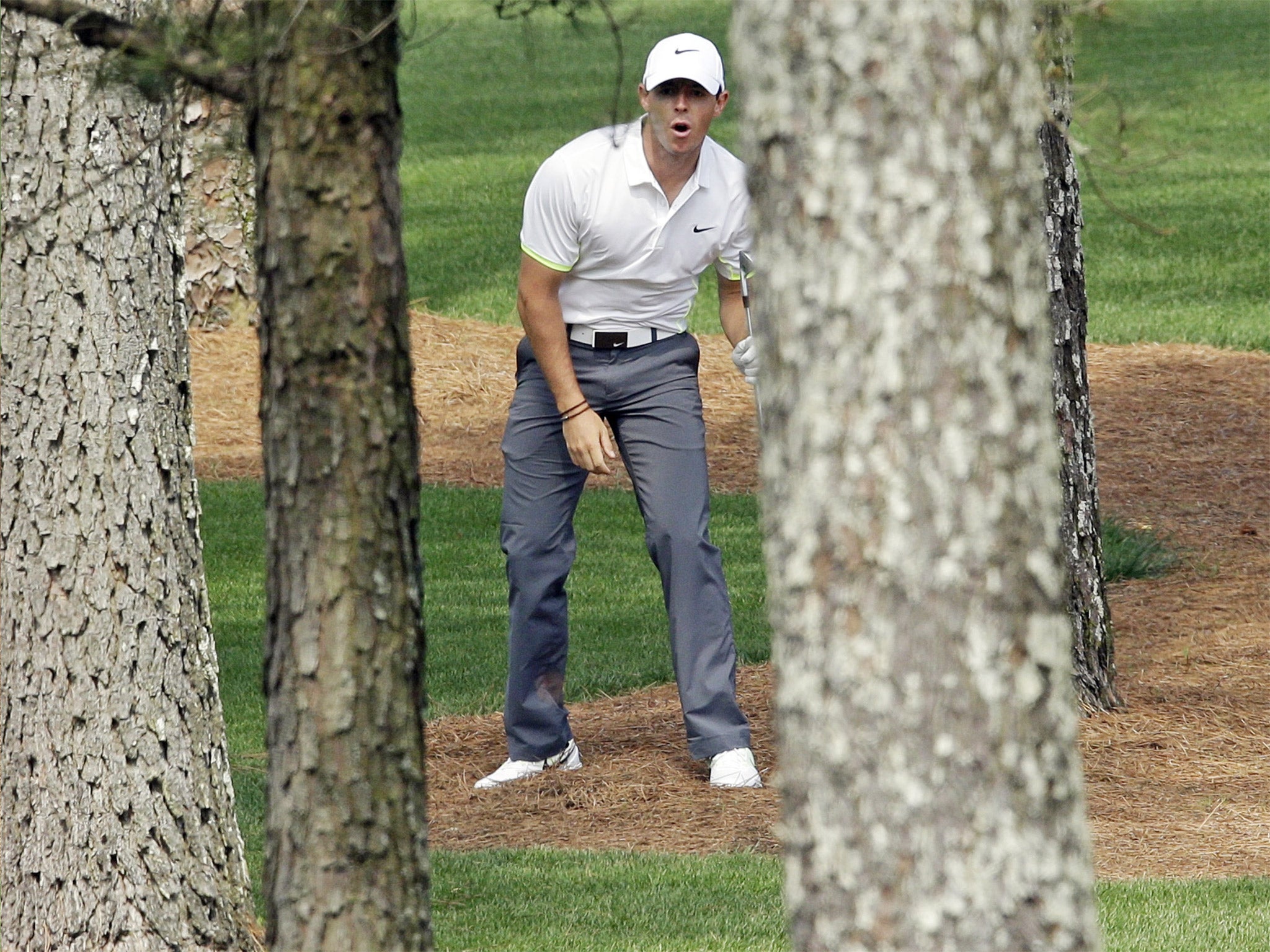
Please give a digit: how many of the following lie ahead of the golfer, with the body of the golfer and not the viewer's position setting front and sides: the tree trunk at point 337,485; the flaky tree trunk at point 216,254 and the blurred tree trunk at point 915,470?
2

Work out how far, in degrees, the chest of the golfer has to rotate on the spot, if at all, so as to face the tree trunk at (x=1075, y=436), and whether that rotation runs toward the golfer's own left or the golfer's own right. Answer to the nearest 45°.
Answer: approximately 135° to the golfer's own left

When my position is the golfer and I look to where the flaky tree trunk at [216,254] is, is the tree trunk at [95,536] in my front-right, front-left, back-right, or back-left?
back-left

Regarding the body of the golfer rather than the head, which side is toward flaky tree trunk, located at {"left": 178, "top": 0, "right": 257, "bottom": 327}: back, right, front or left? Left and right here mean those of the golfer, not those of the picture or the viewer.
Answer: back

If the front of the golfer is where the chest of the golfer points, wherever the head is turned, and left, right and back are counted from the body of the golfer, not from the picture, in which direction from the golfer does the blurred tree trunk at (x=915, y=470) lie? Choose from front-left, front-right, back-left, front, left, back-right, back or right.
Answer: front

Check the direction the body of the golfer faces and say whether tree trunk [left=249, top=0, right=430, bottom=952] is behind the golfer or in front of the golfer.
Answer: in front

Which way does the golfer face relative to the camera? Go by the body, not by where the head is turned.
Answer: toward the camera

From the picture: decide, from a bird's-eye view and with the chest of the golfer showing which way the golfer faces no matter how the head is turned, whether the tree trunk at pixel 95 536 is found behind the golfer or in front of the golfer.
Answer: in front
